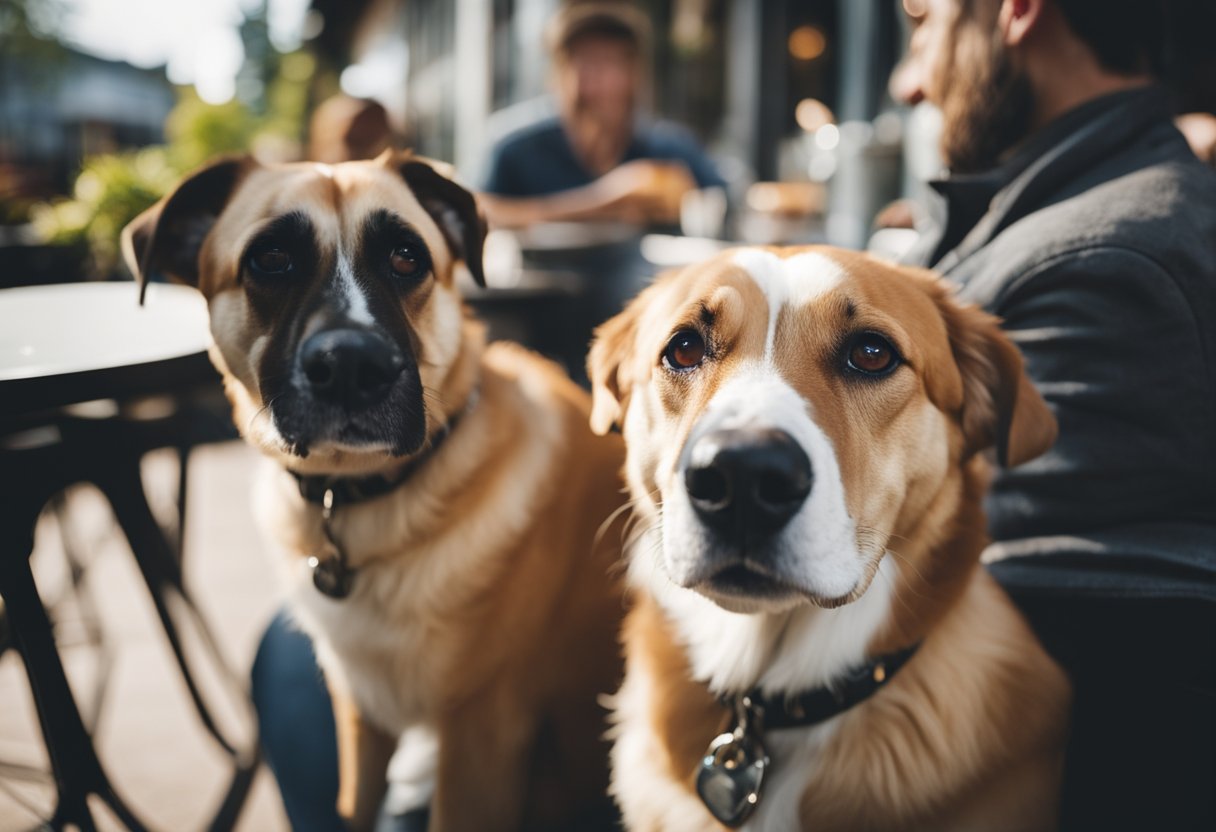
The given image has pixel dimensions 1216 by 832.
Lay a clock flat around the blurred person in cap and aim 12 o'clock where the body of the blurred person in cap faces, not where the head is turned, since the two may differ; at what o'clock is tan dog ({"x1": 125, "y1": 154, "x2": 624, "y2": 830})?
The tan dog is roughly at 12 o'clock from the blurred person in cap.

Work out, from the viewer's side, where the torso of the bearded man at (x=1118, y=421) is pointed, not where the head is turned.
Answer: to the viewer's left

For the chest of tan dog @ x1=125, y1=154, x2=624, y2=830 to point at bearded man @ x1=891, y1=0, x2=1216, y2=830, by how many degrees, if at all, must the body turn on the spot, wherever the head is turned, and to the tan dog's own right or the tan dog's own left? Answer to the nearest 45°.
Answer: approximately 90° to the tan dog's own left

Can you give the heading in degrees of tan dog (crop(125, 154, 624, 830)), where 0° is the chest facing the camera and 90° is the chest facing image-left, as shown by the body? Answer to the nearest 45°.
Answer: approximately 45°

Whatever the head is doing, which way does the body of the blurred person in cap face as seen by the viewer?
toward the camera

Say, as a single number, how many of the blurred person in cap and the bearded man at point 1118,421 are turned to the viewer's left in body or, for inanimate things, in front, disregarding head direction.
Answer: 1

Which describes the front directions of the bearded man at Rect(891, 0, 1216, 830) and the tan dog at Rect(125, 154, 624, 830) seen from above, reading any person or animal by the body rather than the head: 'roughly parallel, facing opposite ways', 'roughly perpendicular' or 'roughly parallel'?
roughly perpendicular

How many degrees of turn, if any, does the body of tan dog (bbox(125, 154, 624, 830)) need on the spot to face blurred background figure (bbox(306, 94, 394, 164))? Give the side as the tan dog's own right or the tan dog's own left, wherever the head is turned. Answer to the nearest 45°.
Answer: approximately 135° to the tan dog's own right

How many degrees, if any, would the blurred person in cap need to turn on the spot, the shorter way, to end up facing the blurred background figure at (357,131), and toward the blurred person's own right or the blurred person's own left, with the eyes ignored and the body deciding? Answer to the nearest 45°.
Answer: approximately 135° to the blurred person's own right

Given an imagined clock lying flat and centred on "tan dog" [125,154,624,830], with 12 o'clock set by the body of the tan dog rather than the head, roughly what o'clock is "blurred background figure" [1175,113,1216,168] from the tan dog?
The blurred background figure is roughly at 7 o'clock from the tan dog.

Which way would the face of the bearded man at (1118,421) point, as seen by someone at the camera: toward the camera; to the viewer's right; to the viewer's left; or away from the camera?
to the viewer's left
